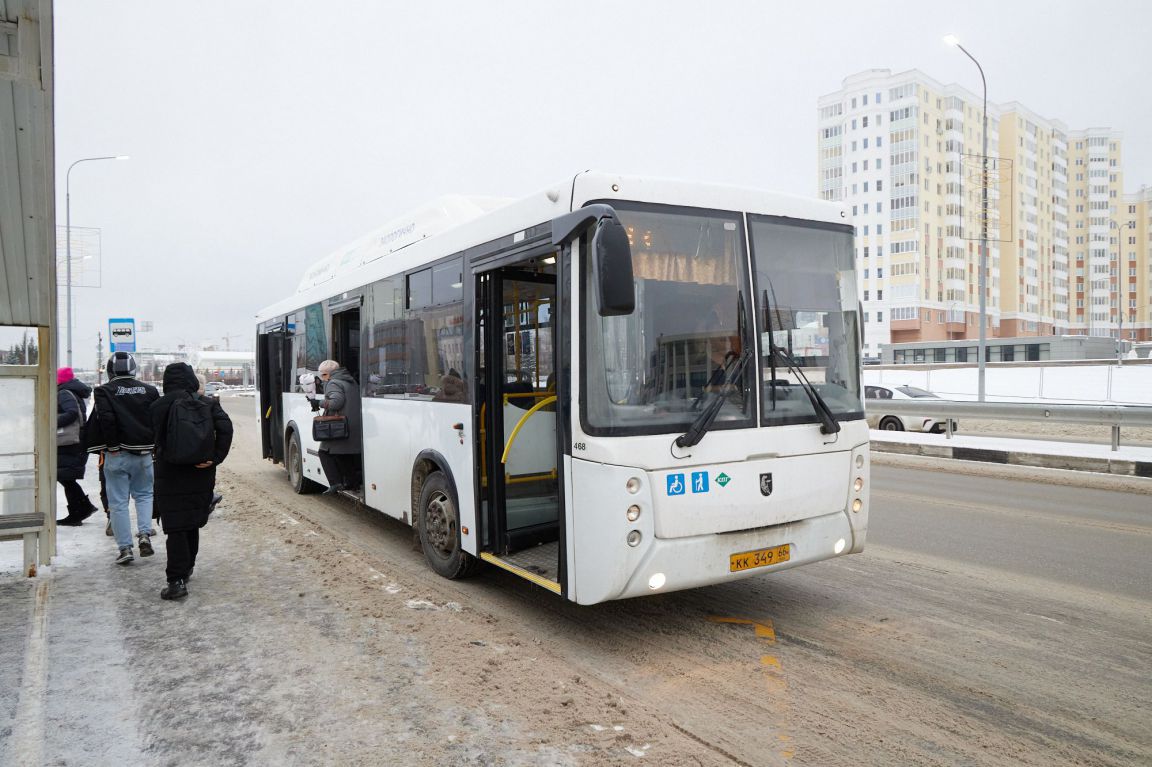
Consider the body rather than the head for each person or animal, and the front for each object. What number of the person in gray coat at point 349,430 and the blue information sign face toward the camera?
1

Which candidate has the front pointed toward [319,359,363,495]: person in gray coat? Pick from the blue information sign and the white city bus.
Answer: the blue information sign

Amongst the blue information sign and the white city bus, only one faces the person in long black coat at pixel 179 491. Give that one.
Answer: the blue information sign

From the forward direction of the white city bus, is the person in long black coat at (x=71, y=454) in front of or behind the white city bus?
behind

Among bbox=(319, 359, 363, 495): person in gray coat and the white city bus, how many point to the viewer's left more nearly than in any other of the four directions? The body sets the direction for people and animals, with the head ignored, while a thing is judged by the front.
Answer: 1

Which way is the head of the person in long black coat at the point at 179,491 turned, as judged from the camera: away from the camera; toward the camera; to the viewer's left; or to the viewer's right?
away from the camera

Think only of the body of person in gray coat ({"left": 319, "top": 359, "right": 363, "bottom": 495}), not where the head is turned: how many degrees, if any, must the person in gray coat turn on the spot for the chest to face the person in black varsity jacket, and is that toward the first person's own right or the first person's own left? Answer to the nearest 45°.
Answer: approximately 45° to the first person's own left

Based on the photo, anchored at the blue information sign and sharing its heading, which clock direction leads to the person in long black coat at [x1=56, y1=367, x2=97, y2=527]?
The person in long black coat is roughly at 12 o'clock from the blue information sign.

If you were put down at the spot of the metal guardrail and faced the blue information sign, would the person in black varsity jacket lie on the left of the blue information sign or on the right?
left

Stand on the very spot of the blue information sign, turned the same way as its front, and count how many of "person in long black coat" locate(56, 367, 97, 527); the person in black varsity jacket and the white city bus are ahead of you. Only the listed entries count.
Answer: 3
